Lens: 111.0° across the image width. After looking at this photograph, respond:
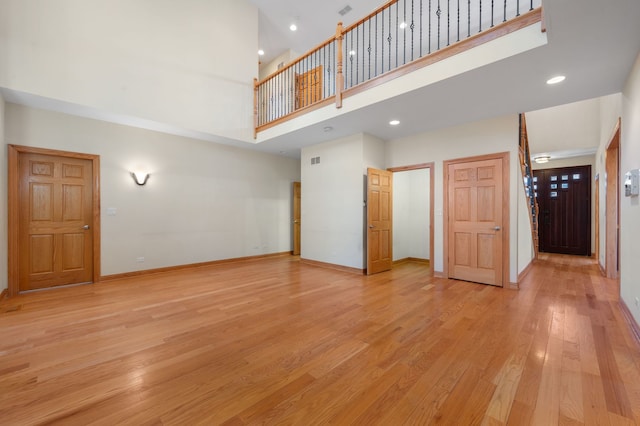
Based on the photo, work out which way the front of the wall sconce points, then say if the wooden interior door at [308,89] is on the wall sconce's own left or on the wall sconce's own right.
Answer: on the wall sconce's own left

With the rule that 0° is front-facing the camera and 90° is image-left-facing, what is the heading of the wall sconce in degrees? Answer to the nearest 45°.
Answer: approximately 0°

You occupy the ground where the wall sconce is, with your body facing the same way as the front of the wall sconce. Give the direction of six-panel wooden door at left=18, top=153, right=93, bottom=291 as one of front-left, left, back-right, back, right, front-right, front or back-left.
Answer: right

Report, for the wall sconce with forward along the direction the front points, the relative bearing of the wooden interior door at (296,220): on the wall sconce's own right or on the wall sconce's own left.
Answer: on the wall sconce's own left

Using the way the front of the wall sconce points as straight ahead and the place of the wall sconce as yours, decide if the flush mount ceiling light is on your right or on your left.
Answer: on your left
